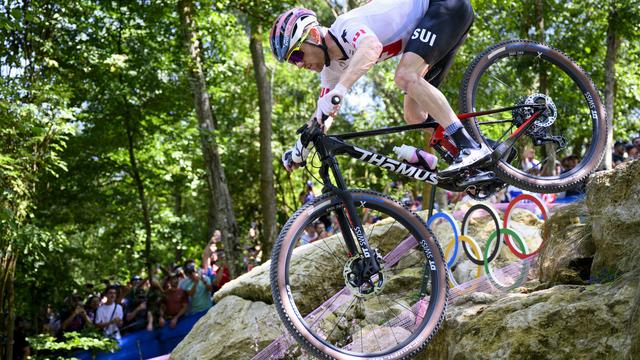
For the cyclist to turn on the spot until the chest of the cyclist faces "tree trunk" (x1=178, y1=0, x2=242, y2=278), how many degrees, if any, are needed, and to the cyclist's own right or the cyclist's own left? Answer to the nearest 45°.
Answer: approximately 45° to the cyclist's own right

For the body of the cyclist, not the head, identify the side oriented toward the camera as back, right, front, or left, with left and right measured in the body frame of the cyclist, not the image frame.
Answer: left

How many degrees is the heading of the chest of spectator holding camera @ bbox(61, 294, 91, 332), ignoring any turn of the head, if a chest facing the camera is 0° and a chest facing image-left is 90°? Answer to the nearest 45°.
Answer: approximately 315°

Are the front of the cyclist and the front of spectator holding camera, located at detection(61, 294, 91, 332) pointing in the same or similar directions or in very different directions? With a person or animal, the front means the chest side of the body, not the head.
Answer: very different directions

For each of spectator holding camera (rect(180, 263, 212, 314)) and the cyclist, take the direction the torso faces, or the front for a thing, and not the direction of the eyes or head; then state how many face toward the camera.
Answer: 1

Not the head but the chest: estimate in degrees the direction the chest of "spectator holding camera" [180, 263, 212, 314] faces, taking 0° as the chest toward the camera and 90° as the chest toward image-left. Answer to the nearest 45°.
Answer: approximately 0°

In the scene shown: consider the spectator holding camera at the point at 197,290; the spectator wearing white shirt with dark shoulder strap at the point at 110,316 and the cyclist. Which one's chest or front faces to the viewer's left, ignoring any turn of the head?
the cyclist
